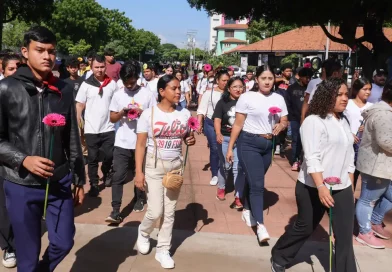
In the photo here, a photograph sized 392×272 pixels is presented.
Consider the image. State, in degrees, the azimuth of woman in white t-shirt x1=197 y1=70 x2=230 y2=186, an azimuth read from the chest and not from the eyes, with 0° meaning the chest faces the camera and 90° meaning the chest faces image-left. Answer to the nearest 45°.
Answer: approximately 315°

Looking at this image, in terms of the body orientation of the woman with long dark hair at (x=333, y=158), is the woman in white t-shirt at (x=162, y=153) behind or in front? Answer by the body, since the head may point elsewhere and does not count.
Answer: behind

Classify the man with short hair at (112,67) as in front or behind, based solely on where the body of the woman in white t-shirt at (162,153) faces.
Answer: behind

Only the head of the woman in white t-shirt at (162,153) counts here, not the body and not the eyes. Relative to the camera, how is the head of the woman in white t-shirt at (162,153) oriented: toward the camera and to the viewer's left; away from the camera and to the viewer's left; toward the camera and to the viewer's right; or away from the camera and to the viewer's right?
toward the camera and to the viewer's right

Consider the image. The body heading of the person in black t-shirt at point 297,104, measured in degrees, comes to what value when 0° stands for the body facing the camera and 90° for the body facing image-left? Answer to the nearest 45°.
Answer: approximately 315°

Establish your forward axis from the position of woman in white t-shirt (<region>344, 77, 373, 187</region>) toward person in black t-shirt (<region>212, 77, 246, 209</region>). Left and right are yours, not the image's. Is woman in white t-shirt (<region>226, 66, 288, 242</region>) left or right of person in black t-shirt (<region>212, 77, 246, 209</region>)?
left

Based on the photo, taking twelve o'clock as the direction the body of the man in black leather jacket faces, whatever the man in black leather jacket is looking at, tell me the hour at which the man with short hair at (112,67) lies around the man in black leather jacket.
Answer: The man with short hair is roughly at 8 o'clock from the man in black leather jacket.

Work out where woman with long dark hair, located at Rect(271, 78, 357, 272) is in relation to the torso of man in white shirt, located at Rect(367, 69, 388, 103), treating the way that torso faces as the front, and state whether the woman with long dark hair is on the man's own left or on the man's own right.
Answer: on the man's own right

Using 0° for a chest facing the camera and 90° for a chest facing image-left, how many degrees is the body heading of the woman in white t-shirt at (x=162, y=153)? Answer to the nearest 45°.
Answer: approximately 315°

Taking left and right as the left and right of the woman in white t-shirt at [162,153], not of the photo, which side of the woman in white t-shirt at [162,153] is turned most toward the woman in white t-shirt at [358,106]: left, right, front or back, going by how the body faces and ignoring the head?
left

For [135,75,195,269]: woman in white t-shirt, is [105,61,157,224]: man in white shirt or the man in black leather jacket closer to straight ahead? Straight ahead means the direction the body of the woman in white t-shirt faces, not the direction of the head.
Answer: the man in black leather jacket
